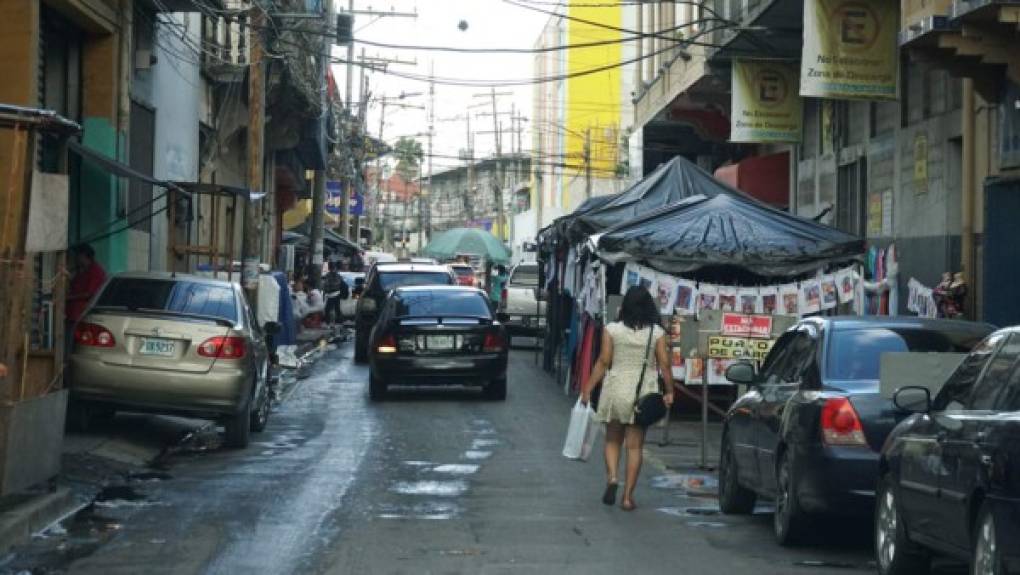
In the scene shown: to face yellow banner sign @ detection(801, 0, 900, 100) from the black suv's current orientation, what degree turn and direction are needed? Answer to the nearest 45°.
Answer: approximately 135° to its right

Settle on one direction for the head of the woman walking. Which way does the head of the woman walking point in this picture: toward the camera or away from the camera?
away from the camera

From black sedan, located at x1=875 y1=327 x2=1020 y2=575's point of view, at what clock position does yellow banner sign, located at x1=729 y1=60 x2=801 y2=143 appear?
The yellow banner sign is roughly at 1 o'clock from the black sedan.

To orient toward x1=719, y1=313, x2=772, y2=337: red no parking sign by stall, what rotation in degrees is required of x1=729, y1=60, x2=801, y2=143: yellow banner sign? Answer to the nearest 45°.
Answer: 0° — it already faces it

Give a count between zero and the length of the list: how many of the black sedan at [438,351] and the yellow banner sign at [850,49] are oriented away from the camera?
1

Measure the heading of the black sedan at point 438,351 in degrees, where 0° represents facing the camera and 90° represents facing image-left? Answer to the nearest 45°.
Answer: approximately 180°

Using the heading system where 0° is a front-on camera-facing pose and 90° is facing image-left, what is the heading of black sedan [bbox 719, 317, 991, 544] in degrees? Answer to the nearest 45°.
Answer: approximately 135°

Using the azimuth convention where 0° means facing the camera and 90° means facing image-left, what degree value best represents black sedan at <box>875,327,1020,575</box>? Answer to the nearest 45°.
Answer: approximately 135°

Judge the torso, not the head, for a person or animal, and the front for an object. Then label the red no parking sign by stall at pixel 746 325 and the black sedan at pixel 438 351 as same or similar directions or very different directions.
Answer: very different directions
